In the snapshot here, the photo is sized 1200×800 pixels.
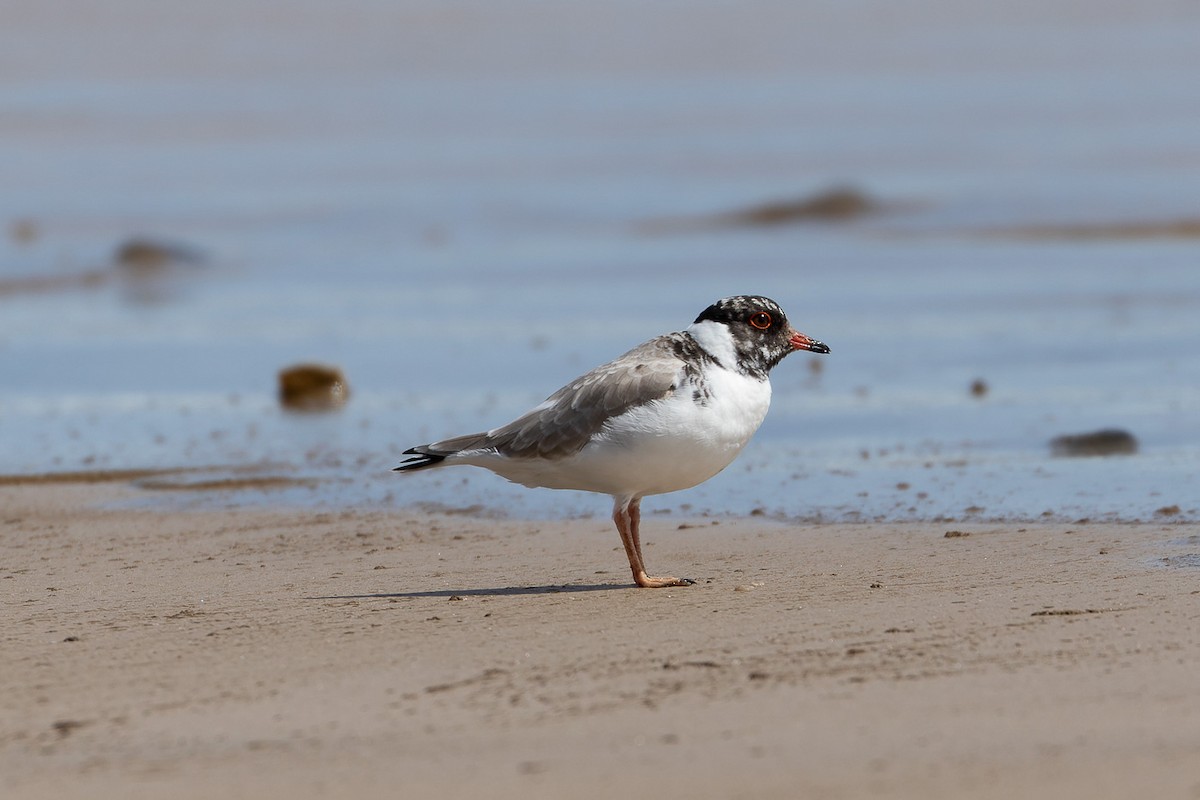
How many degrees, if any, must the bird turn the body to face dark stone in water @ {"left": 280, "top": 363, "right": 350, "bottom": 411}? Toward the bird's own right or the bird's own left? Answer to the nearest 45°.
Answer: approximately 135° to the bird's own left

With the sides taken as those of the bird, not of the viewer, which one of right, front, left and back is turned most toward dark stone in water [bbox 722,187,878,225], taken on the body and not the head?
left

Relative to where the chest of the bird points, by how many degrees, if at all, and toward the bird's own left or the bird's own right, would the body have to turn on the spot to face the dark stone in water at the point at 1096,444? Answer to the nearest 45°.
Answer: approximately 45° to the bird's own left

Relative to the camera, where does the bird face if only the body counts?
to the viewer's right

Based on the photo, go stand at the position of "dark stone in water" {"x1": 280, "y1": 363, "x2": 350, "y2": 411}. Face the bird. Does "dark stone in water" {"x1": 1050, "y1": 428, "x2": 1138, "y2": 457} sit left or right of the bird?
left
